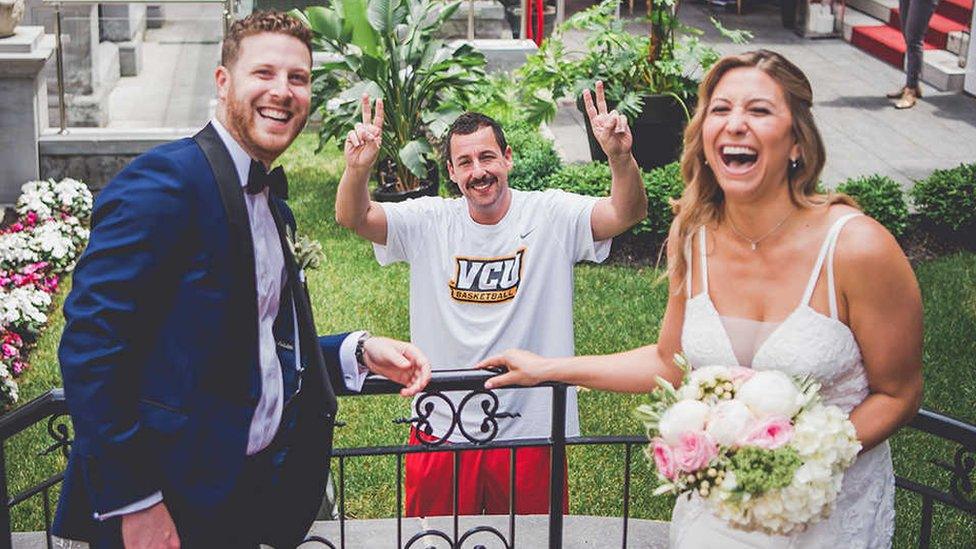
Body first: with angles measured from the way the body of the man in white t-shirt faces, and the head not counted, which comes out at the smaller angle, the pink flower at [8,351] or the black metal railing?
the black metal railing

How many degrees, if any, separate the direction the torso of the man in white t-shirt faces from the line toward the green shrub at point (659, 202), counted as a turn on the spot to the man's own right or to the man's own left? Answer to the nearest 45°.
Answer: approximately 180°

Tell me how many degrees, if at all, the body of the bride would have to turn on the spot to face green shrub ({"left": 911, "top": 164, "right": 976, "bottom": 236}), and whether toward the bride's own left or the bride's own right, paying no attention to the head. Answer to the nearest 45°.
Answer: approximately 135° to the bride's own right

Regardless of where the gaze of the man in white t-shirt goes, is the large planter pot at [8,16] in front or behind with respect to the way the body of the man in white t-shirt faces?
behind

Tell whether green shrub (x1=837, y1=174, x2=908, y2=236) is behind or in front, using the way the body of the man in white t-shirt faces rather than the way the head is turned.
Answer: behind

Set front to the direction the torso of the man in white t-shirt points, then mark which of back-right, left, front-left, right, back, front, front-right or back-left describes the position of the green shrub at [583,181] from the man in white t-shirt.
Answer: back

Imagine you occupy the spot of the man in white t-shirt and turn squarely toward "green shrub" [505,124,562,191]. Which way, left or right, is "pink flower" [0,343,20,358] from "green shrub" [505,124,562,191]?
left

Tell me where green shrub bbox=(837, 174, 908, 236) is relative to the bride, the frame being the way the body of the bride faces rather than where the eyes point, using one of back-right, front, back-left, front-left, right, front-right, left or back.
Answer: back-right

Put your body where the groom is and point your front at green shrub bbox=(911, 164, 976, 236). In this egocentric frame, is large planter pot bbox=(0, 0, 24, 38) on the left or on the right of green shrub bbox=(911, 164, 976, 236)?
left

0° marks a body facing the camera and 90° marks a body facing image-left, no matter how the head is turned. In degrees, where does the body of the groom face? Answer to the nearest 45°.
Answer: approximately 315°

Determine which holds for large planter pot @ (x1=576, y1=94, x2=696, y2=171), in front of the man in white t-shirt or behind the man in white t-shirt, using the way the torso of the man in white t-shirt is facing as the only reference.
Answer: behind
